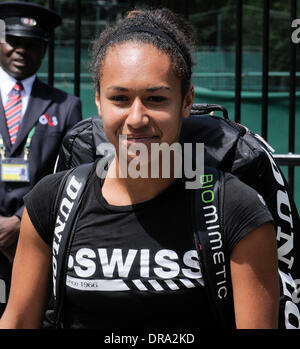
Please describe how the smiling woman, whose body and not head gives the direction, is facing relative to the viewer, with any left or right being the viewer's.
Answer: facing the viewer

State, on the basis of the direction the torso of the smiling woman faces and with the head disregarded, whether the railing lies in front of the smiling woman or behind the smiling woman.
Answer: behind

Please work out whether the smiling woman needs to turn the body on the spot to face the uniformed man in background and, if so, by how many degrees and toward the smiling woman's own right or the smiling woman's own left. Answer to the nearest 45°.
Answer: approximately 180°
